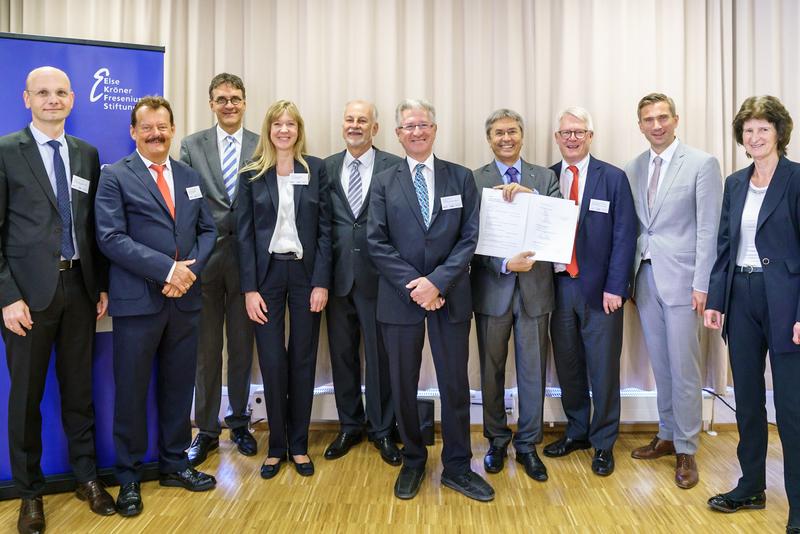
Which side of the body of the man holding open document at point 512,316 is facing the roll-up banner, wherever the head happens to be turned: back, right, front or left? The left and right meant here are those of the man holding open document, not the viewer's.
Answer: right

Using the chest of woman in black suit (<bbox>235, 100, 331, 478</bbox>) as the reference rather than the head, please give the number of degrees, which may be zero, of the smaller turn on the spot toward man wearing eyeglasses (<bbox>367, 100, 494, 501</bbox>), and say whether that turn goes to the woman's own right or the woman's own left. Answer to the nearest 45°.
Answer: approximately 45° to the woman's own left

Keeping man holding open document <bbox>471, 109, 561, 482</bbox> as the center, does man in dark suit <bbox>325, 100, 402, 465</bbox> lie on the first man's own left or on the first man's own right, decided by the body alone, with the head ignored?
on the first man's own right

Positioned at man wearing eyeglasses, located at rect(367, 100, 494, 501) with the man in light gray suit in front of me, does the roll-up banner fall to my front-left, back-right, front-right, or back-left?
back-left

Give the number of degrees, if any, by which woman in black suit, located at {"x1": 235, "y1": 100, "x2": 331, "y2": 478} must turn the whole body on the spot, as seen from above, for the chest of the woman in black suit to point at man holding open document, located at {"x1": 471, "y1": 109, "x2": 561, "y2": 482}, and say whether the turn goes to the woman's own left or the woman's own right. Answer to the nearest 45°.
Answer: approximately 90° to the woman's own left

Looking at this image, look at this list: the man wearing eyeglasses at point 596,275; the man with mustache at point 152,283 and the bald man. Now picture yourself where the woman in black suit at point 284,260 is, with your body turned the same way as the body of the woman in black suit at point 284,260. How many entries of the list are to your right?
2

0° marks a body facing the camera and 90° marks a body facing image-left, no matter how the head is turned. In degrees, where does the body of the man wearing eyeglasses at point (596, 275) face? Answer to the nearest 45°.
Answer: approximately 45°

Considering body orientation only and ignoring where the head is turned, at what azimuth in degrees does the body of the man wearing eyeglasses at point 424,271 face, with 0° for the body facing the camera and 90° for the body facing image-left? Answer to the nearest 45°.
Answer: approximately 0°

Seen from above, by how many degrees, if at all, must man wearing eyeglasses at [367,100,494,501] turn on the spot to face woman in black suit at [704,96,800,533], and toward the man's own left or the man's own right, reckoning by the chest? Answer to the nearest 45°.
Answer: approximately 90° to the man's own left
